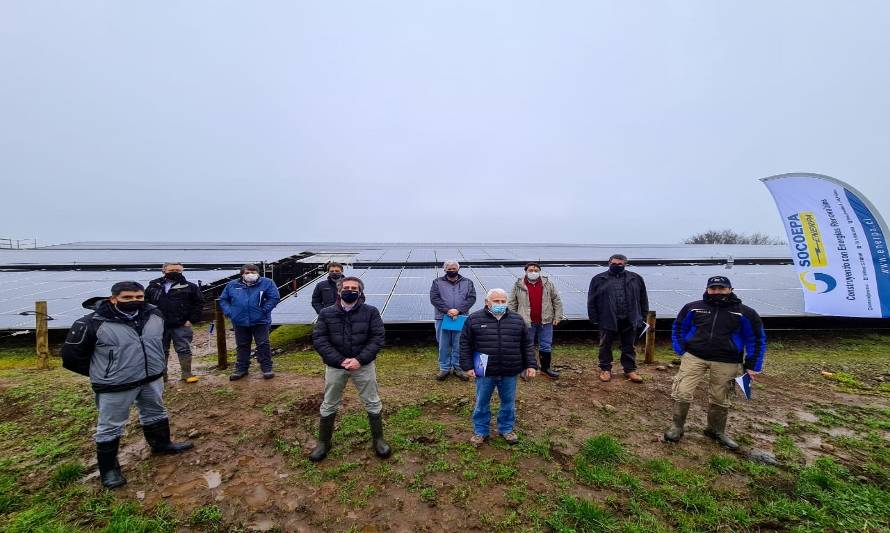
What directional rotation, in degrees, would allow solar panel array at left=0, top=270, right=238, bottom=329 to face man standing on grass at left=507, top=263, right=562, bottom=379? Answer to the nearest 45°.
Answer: approximately 45° to its left

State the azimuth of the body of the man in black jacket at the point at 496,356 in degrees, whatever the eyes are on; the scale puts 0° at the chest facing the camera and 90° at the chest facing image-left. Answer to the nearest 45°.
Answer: approximately 0°

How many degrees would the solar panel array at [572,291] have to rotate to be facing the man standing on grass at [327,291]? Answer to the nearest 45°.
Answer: approximately 45° to its right

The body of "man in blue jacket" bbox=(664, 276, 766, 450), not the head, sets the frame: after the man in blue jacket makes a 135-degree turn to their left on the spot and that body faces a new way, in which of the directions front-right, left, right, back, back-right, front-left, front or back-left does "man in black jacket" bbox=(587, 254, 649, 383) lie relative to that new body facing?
left

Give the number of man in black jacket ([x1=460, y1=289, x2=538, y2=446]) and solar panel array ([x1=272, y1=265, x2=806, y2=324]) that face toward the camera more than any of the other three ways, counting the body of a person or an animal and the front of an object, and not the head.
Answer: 2

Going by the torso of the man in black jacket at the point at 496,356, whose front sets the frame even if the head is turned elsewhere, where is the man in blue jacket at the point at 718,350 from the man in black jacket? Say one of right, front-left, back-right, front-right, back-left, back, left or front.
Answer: left

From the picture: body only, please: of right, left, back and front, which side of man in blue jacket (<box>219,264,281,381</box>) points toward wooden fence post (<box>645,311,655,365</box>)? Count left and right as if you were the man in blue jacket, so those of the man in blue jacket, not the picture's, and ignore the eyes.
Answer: left

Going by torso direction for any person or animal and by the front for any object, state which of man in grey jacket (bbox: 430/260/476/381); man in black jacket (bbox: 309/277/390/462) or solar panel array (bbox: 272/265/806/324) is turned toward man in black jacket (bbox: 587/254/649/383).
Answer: the solar panel array

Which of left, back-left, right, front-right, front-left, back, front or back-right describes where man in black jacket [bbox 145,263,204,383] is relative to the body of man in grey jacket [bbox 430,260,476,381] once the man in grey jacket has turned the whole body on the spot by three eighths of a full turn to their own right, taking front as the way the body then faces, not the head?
front-left

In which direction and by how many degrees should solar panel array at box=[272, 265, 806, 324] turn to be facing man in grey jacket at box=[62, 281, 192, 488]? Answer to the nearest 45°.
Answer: approximately 45° to its right
